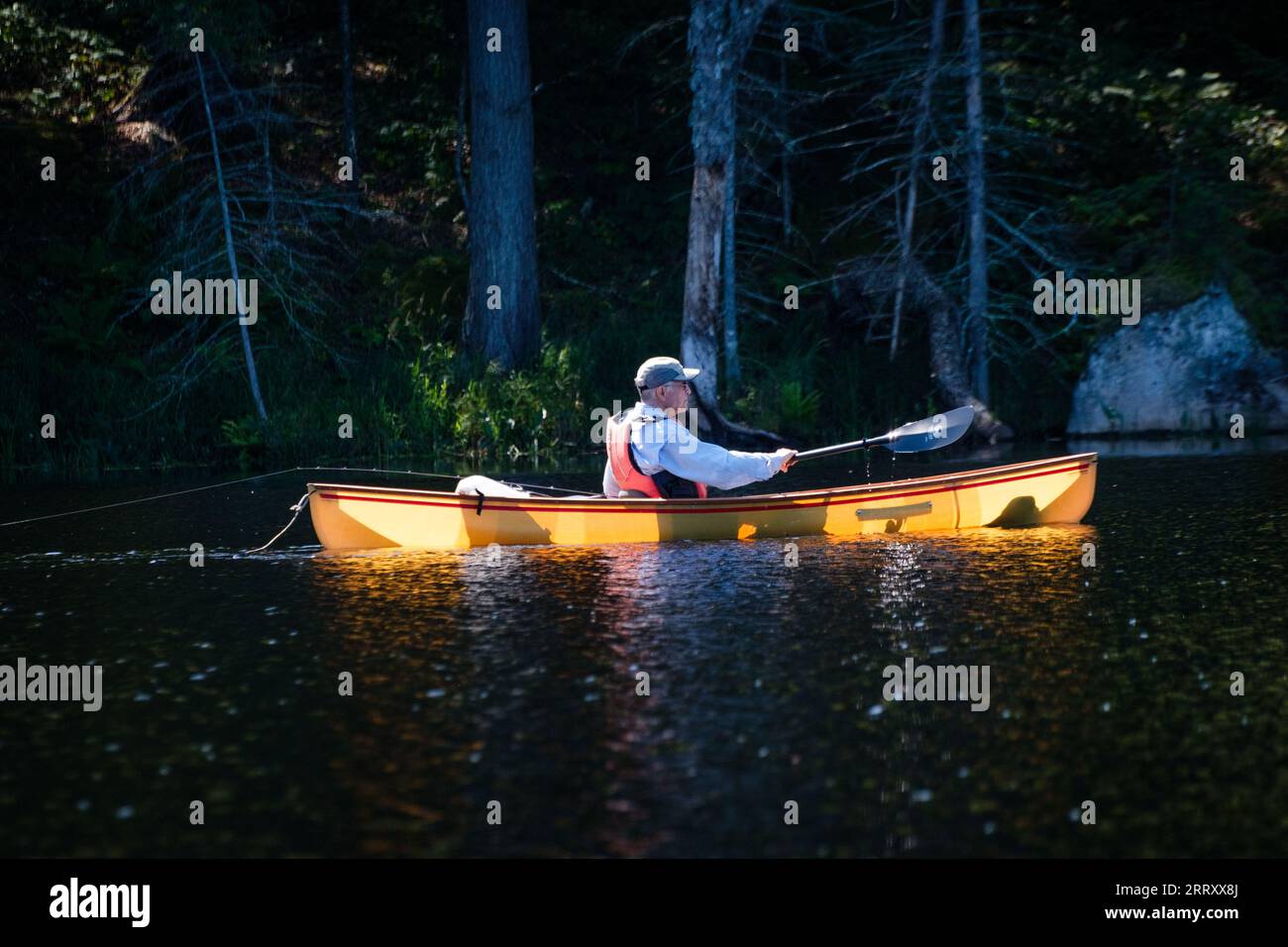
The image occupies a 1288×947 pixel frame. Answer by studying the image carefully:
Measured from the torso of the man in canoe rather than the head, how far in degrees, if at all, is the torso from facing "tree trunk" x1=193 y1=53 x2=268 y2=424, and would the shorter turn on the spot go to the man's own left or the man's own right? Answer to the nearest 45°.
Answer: approximately 135° to the man's own left

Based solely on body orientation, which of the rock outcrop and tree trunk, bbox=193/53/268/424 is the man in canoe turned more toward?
the rock outcrop

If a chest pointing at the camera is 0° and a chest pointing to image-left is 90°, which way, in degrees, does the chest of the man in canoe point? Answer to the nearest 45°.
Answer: approximately 270°

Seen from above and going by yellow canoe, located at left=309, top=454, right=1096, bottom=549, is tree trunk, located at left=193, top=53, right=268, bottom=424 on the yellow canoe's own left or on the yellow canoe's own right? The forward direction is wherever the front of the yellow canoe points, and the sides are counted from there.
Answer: on the yellow canoe's own left

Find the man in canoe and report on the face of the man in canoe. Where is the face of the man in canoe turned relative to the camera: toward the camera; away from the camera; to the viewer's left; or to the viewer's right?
to the viewer's right

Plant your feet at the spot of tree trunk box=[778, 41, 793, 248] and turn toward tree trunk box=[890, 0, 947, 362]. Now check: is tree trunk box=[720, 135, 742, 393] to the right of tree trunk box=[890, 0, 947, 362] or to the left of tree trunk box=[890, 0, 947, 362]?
right

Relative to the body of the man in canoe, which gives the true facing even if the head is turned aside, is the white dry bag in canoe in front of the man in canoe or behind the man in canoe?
behind

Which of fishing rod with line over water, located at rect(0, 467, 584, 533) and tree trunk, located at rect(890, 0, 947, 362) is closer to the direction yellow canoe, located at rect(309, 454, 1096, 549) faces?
the tree trunk

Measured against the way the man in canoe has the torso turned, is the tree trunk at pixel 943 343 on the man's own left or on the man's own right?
on the man's own left

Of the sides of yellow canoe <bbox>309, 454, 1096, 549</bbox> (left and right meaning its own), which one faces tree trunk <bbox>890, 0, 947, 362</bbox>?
left

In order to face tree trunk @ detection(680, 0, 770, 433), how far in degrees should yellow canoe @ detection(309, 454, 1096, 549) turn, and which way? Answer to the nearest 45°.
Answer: approximately 90° to its left

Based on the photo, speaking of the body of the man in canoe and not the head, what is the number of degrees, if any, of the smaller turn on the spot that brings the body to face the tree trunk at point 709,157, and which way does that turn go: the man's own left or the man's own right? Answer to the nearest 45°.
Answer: approximately 90° to the man's own left

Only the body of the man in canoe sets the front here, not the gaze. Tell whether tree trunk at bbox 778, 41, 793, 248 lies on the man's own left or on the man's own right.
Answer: on the man's own left

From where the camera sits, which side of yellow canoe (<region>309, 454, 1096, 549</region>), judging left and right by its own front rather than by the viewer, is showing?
right
